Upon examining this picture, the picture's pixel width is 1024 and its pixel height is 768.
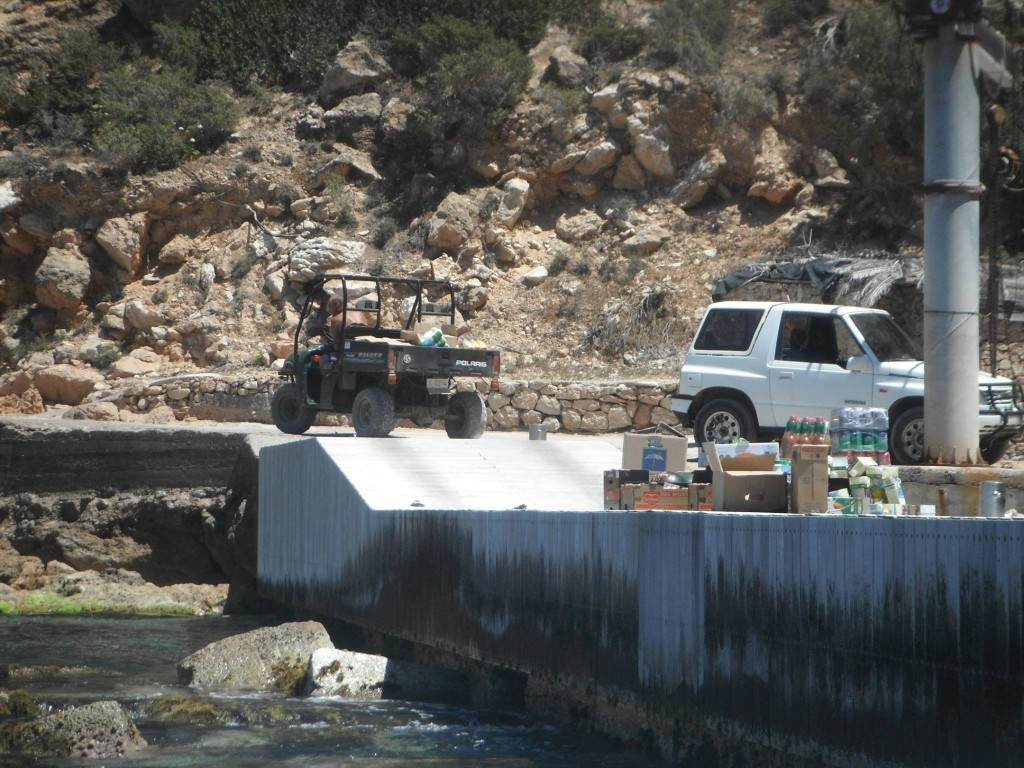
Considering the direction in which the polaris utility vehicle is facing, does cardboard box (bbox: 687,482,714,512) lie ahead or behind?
behind

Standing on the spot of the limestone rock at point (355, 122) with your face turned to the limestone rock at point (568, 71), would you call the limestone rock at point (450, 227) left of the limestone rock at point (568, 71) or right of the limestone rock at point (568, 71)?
right

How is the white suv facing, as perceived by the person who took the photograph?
facing the viewer and to the right of the viewer

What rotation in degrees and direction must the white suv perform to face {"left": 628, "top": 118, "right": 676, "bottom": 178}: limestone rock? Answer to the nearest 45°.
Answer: approximately 135° to its left

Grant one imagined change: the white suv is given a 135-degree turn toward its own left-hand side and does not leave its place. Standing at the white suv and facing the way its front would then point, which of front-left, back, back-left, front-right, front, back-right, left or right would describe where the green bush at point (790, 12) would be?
front

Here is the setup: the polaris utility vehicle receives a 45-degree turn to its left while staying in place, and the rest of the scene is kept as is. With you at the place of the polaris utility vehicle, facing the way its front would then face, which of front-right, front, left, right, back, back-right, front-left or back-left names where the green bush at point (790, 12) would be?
back-right

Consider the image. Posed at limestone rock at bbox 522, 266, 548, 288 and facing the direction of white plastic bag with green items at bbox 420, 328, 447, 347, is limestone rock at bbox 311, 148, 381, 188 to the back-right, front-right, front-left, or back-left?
back-right

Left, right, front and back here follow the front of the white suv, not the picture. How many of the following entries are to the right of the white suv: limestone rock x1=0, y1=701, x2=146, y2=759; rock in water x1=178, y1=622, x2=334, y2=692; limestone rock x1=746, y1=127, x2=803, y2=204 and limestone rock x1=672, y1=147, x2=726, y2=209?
2

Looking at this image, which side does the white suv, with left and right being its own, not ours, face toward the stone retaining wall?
back

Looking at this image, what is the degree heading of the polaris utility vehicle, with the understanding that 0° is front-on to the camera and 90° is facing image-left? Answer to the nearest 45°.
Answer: approximately 135°

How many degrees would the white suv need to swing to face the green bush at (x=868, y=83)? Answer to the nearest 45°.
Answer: approximately 135° to its left
